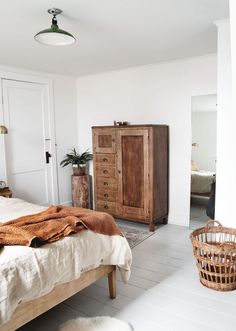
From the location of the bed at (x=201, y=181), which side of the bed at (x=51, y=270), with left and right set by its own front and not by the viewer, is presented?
left

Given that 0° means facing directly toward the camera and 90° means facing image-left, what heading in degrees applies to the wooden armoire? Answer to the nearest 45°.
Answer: approximately 45°

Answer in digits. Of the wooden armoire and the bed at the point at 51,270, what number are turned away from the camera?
0

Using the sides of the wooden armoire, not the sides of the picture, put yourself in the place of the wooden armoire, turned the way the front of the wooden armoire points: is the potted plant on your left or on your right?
on your right

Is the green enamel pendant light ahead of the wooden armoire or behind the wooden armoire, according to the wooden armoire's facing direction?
ahead

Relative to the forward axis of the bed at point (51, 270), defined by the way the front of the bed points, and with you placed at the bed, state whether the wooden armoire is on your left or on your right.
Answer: on your left

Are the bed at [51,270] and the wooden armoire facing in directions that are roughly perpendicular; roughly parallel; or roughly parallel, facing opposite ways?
roughly perpendicular

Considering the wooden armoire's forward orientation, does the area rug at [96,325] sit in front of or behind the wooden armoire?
in front

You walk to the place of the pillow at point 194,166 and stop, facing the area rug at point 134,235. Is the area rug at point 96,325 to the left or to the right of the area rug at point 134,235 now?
left

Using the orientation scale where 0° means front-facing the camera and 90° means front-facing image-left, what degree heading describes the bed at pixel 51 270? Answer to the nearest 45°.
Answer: approximately 315°

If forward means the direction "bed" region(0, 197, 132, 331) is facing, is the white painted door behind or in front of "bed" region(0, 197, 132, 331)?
behind

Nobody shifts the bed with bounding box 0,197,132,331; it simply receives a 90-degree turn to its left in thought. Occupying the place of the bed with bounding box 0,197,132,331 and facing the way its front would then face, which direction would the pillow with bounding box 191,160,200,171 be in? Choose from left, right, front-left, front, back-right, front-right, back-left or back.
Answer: front

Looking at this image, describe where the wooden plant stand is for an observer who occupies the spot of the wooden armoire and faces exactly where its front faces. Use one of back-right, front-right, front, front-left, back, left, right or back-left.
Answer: right
